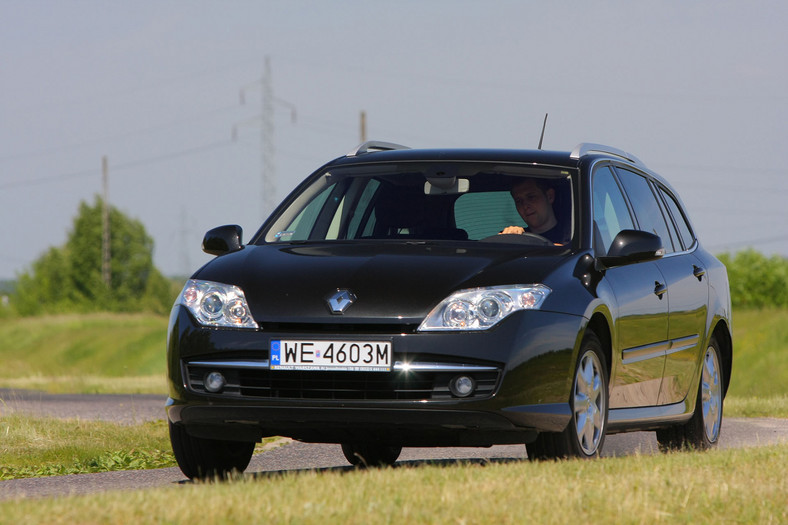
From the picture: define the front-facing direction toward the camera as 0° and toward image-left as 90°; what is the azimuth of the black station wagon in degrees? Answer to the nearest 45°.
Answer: approximately 45°
